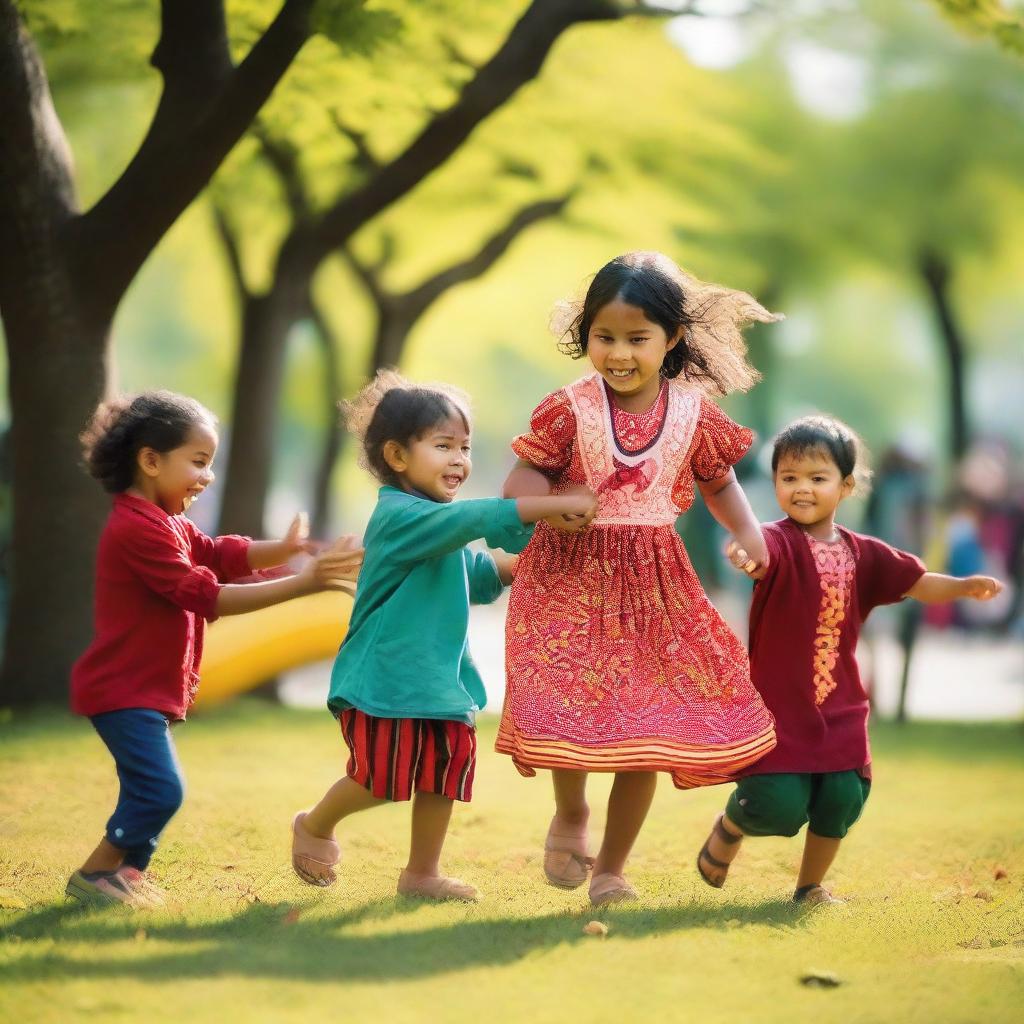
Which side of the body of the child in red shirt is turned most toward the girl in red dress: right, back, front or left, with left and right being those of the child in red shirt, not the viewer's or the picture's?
front

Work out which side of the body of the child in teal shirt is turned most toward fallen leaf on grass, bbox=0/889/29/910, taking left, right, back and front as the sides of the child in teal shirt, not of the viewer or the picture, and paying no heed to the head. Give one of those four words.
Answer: back

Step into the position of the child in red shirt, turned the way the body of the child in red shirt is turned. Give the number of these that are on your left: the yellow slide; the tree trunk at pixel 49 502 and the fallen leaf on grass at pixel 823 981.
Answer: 2

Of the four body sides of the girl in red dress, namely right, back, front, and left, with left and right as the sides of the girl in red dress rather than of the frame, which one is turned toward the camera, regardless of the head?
front

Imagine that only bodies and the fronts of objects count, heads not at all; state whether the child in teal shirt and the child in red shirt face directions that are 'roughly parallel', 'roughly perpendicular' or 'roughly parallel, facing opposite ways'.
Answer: roughly parallel

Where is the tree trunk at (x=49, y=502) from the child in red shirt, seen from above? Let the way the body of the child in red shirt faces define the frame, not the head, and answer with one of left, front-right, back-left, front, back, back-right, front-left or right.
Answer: left

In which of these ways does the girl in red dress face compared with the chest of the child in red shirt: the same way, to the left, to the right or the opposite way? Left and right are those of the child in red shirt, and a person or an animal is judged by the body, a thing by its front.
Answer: to the right

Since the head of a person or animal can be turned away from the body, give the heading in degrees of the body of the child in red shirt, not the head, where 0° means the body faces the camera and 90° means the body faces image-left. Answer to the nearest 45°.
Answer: approximately 270°

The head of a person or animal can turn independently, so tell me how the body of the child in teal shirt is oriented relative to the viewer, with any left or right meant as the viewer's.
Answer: facing to the right of the viewer

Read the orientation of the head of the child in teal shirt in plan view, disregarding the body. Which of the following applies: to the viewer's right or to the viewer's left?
to the viewer's right

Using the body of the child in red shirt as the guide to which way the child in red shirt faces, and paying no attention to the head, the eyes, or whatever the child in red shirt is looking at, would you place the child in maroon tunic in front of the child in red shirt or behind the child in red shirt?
in front

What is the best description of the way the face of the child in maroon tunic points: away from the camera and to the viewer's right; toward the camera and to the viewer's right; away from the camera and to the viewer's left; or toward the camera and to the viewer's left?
toward the camera and to the viewer's left
